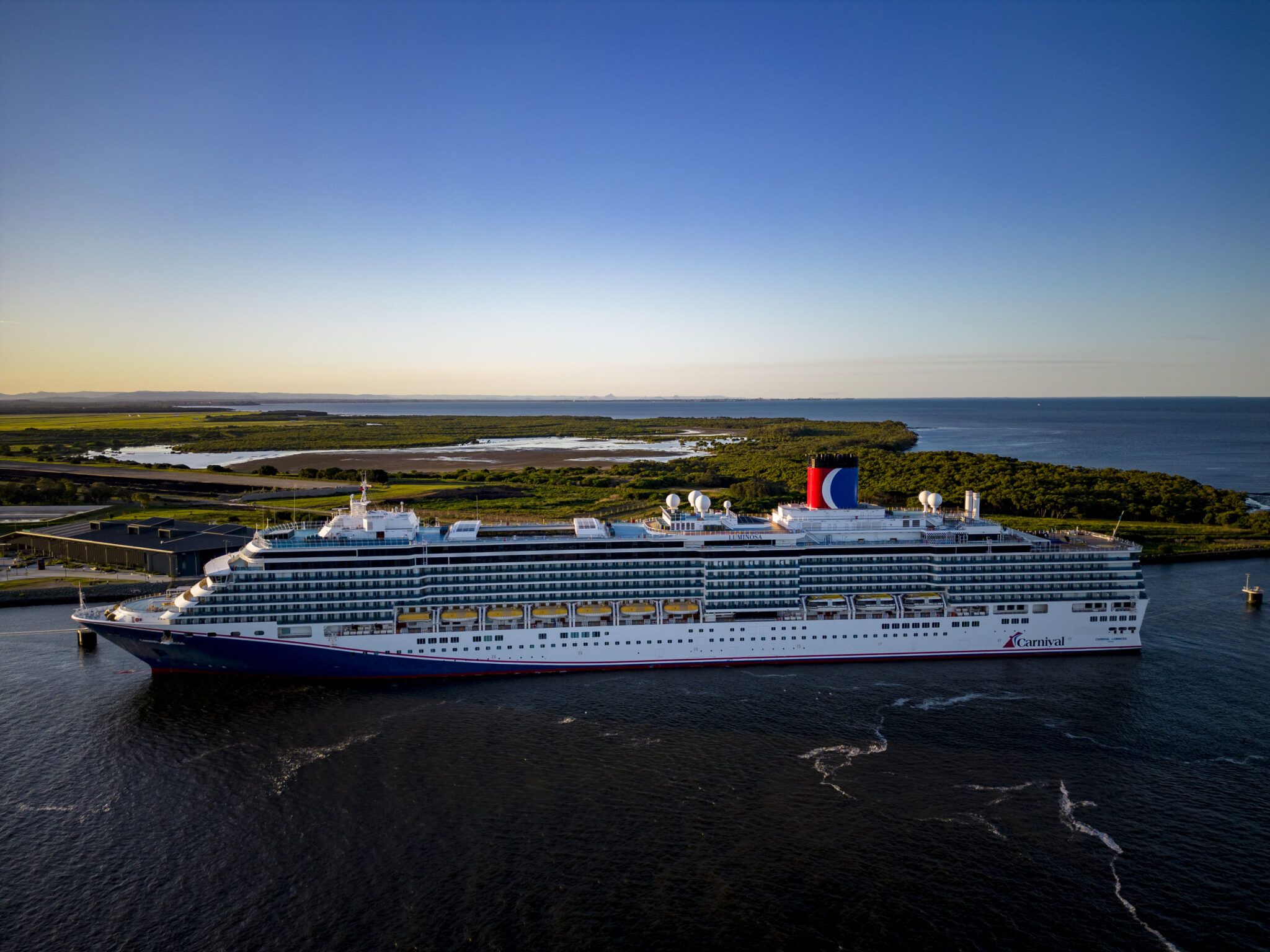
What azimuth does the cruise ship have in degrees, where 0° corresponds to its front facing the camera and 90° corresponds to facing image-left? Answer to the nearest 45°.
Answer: approximately 90°
